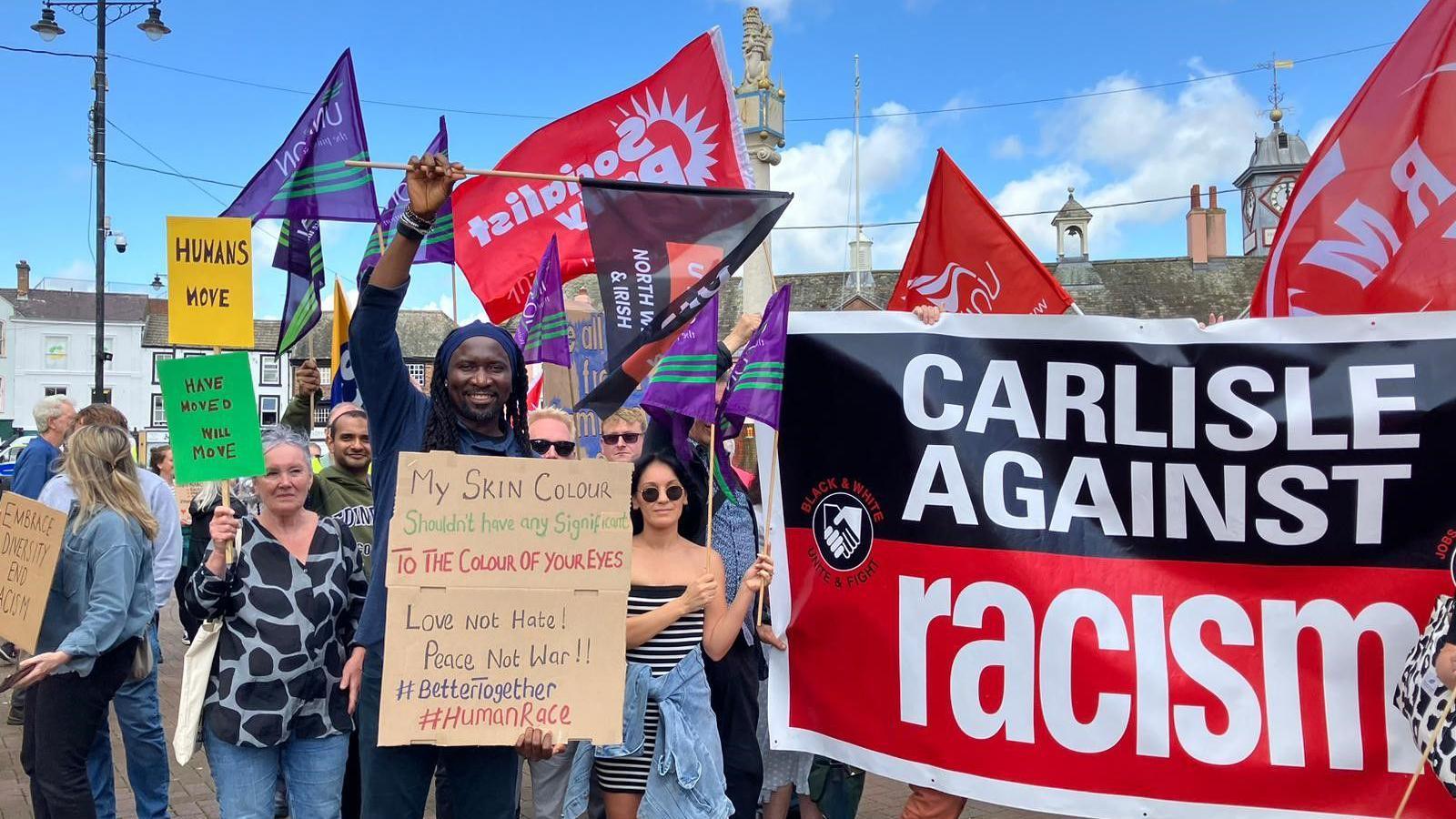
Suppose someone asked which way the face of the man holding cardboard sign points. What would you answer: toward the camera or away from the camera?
toward the camera

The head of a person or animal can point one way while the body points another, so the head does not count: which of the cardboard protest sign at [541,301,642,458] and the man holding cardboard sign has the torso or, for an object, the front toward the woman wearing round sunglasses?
the cardboard protest sign

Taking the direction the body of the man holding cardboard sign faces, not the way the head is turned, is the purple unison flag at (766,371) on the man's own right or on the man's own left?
on the man's own left

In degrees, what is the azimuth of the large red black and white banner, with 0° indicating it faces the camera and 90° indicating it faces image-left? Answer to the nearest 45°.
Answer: approximately 0°

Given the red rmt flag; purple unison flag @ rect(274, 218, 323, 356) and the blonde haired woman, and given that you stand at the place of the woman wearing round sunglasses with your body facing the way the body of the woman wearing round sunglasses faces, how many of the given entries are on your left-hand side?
1

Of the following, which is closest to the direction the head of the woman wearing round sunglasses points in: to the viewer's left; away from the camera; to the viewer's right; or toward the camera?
toward the camera

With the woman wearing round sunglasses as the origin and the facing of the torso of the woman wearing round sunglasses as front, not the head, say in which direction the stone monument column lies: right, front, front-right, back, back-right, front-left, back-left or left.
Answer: back

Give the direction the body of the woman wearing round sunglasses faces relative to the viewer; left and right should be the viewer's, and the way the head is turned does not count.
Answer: facing the viewer

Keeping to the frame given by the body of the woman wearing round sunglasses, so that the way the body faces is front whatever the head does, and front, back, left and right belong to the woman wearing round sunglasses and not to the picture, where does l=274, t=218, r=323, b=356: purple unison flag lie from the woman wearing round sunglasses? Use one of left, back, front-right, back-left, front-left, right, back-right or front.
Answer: back-right

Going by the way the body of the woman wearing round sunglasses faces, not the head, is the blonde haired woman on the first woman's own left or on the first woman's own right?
on the first woman's own right

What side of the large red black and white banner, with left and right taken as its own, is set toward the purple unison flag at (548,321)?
right

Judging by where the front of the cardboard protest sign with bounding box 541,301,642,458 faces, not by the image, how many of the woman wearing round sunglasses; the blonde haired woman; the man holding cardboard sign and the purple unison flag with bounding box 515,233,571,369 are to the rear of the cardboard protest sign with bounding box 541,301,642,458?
0

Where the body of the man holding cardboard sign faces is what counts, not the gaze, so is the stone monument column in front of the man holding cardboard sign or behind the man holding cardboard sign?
behind

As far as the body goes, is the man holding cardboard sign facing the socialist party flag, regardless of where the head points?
no

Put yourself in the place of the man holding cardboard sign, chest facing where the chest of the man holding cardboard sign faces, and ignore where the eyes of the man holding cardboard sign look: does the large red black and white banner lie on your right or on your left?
on your left

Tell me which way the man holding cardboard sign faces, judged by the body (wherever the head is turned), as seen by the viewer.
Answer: toward the camera
